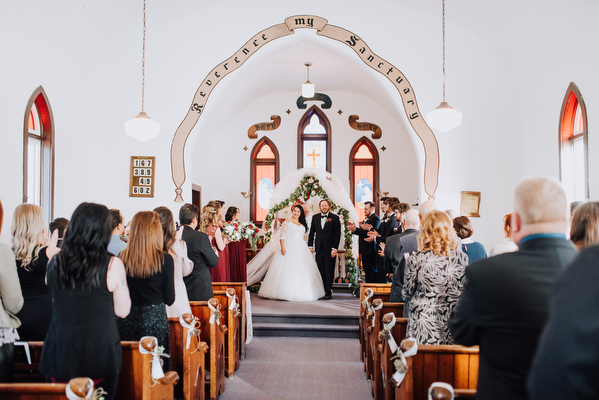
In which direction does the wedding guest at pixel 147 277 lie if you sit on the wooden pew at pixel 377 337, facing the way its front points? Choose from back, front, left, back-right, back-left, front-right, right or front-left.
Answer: back-left

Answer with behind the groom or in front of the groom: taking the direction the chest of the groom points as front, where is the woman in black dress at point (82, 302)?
in front

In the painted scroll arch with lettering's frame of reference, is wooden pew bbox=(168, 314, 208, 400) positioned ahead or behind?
ahead

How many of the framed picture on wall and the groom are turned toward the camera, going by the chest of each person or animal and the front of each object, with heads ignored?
2

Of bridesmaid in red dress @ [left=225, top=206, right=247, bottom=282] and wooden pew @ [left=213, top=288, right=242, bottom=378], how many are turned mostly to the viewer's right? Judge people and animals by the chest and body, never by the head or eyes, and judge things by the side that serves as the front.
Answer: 1

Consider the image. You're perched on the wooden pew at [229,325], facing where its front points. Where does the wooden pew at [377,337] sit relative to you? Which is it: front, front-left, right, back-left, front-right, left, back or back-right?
back-right

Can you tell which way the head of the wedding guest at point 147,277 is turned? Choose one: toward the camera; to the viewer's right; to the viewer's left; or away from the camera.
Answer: away from the camera

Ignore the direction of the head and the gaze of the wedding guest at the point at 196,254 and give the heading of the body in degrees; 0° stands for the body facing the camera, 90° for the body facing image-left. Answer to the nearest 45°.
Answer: approximately 225°

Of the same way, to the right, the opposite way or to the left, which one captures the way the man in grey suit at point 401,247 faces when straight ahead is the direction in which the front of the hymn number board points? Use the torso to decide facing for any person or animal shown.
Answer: the opposite way

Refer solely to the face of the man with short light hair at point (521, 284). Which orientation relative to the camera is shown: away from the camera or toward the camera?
away from the camera

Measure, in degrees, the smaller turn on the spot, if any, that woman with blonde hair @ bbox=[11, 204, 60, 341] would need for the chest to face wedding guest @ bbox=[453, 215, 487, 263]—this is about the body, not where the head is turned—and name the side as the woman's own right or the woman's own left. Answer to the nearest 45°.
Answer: approximately 45° to the woman's own right

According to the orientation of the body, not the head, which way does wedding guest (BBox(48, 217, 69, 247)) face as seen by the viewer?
away from the camera

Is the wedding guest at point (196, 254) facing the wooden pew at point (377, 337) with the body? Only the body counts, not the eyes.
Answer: no

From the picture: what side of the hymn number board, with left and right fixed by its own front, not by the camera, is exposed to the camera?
front

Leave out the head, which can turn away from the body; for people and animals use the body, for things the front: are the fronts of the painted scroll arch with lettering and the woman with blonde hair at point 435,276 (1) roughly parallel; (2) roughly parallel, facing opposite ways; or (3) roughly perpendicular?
roughly parallel, facing opposite ways

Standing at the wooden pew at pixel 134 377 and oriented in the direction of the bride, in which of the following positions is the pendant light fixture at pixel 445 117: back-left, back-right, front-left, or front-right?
front-right
